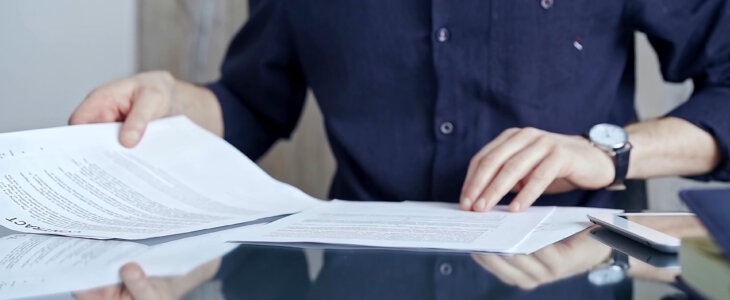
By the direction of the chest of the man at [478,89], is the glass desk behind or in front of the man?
in front

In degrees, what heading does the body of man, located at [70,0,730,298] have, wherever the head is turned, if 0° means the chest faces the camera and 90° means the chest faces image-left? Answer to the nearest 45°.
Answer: approximately 0°
